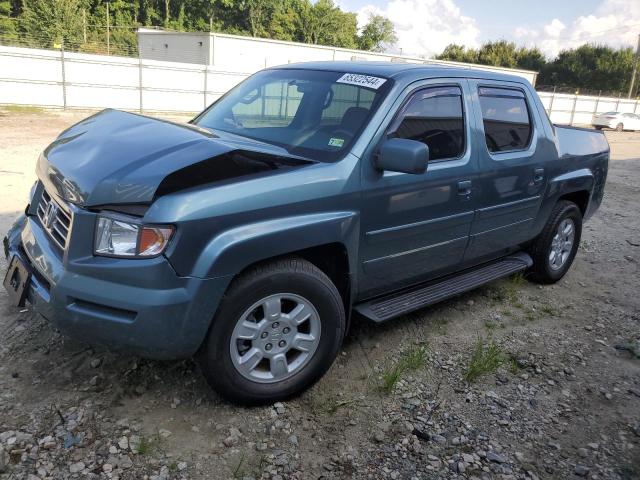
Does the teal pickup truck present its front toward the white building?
no

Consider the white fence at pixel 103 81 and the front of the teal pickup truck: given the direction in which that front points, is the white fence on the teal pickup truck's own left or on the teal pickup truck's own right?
on the teal pickup truck's own right

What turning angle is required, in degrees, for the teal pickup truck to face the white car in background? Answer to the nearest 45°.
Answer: approximately 180°

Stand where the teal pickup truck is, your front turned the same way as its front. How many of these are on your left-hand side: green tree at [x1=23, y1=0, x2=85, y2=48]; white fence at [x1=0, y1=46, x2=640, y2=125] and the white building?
0

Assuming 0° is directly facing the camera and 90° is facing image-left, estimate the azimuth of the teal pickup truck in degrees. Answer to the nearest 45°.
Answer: approximately 45°

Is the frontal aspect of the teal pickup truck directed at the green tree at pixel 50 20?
no

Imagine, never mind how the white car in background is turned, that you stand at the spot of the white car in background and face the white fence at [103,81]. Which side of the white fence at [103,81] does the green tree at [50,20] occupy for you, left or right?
right
